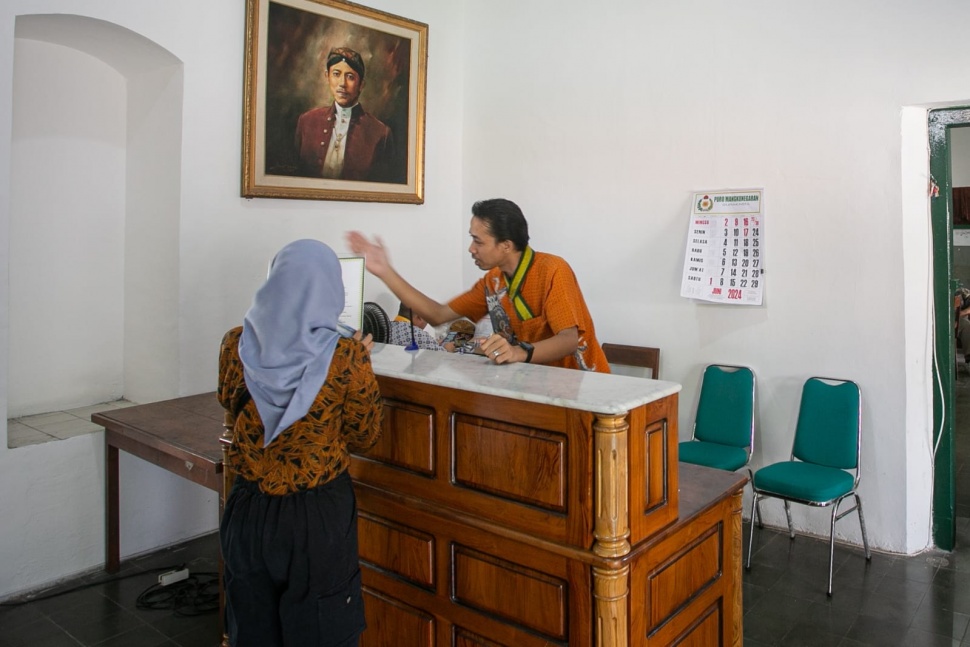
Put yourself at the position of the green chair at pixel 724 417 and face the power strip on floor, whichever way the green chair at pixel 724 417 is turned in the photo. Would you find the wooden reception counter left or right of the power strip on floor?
left

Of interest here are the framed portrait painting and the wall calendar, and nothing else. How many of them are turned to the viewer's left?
0

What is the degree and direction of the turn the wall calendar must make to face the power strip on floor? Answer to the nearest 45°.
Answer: approximately 45° to its right

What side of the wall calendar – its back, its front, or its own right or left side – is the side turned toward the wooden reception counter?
front

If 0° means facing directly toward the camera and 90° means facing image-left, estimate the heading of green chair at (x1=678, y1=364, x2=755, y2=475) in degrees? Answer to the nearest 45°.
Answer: approximately 45°

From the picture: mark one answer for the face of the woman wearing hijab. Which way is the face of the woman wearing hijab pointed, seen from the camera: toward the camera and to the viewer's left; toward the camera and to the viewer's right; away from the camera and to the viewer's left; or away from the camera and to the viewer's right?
away from the camera and to the viewer's right

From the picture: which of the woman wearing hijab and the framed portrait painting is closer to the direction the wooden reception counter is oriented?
the woman wearing hijab

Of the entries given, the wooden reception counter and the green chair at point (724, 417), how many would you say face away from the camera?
0

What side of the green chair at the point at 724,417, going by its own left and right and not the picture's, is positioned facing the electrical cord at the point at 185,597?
front

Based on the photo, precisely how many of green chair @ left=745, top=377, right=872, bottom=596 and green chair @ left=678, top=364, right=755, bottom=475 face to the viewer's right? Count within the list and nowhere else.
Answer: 0
